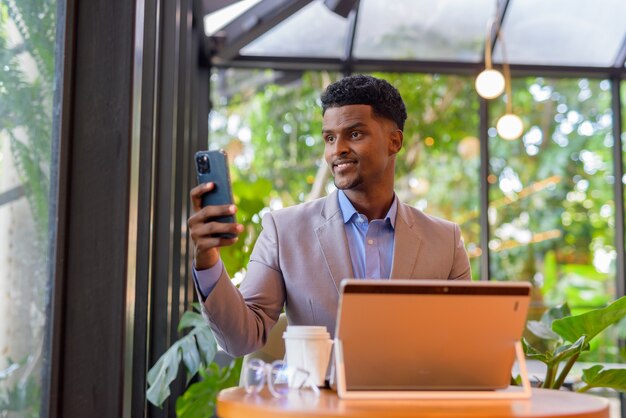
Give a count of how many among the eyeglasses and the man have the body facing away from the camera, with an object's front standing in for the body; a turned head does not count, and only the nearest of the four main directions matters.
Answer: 0

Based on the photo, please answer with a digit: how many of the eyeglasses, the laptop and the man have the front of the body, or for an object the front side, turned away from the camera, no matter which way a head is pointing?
1

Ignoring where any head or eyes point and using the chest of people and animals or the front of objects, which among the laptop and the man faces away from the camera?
the laptop

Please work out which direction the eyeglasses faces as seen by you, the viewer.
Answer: facing the viewer and to the left of the viewer

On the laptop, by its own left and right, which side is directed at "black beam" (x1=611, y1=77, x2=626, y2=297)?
front

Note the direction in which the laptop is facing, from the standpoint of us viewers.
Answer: facing away from the viewer

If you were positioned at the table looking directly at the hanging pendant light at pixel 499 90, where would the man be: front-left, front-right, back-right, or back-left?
front-left

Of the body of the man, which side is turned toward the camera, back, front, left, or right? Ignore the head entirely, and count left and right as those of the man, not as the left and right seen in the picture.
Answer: front

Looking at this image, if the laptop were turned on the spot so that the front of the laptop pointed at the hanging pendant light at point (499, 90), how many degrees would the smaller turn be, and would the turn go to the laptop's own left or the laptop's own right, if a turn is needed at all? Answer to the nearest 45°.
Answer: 0° — it already faces it

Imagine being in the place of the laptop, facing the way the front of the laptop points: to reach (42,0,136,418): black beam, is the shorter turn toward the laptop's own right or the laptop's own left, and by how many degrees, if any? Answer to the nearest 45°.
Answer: approximately 90° to the laptop's own left

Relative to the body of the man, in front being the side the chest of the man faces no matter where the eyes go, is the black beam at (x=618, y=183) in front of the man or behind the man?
behind

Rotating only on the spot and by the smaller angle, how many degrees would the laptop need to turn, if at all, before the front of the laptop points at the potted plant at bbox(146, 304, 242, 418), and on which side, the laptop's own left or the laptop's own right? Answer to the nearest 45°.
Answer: approximately 45° to the laptop's own left

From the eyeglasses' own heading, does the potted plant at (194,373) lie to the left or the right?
on its right

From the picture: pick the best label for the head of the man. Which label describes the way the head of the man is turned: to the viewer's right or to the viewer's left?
to the viewer's left

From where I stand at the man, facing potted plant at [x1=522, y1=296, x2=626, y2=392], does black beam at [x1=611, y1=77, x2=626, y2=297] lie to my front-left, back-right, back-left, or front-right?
front-left
